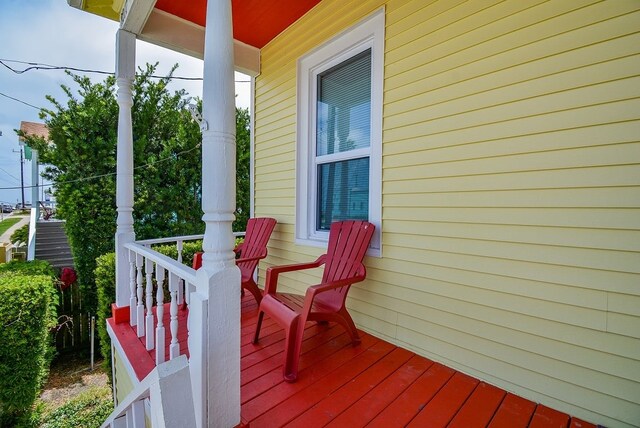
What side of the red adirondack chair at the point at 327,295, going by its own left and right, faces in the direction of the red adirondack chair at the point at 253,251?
right

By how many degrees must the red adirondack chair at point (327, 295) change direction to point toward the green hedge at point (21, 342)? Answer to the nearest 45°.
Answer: approximately 45° to its right

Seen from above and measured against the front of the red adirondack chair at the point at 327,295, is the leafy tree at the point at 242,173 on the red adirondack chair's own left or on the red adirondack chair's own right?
on the red adirondack chair's own right

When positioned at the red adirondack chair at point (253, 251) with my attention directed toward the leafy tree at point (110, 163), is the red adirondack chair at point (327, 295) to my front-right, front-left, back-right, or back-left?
back-left

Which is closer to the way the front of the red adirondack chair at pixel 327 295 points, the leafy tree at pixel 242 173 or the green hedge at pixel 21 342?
the green hedge

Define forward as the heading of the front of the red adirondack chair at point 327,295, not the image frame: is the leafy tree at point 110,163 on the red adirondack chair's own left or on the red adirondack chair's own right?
on the red adirondack chair's own right

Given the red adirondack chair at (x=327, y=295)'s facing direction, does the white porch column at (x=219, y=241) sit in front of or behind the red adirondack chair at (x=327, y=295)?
in front

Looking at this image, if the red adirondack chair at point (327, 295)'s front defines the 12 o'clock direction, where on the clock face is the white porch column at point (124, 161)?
The white porch column is roughly at 2 o'clock from the red adirondack chair.

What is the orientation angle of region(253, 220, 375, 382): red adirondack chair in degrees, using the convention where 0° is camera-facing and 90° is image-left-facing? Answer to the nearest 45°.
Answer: approximately 45°

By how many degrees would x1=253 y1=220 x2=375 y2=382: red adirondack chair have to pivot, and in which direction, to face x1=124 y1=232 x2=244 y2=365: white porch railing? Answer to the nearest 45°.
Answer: approximately 45° to its right

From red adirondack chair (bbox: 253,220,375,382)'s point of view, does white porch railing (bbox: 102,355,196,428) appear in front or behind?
in front

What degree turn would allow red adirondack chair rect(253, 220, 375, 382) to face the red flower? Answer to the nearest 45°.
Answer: approximately 90° to its right
